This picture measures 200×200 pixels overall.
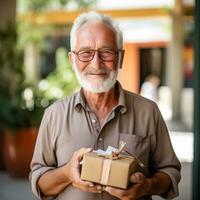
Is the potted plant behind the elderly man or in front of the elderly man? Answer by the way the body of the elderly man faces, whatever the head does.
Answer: behind

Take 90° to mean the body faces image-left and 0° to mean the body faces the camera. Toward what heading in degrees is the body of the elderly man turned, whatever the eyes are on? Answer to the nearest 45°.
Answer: approximately 0°

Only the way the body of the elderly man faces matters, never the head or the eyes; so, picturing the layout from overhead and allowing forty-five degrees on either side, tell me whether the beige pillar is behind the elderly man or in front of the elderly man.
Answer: behind

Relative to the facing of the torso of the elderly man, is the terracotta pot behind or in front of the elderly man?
behind
